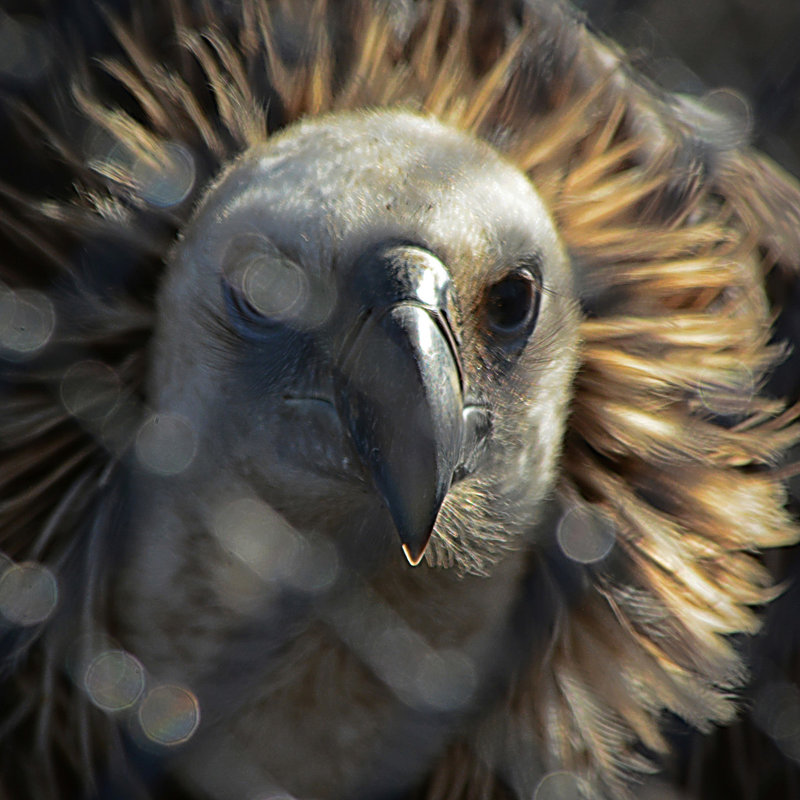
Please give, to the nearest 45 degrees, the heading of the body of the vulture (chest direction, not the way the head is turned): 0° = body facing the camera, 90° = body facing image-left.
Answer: approximately 0°
